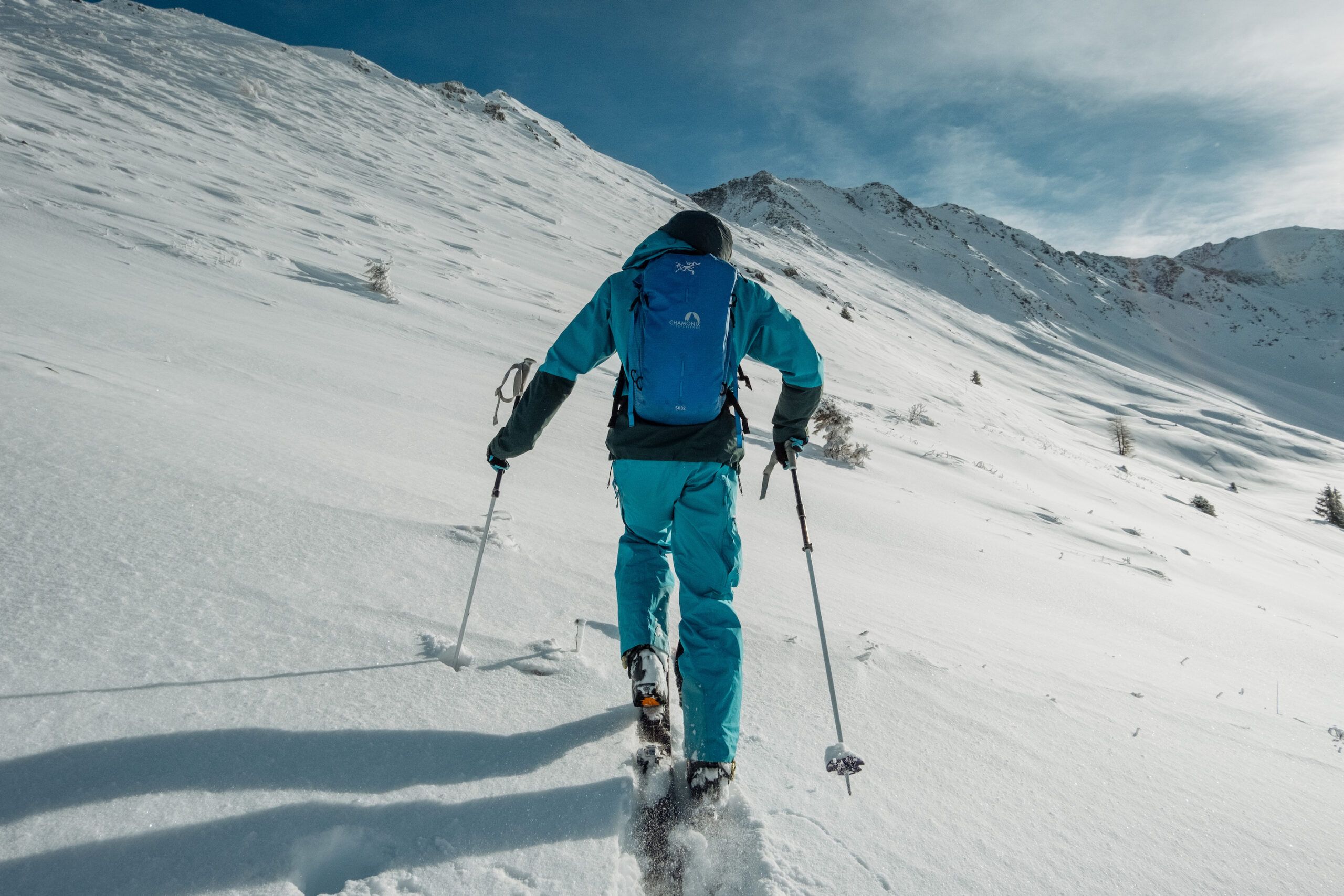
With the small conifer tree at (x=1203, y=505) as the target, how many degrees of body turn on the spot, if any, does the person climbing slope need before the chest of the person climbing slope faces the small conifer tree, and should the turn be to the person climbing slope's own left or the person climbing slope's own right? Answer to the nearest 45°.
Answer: approximately 45° to the person climbing slope's own right

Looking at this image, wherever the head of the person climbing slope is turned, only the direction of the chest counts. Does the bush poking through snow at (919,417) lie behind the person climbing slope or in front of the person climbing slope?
in front

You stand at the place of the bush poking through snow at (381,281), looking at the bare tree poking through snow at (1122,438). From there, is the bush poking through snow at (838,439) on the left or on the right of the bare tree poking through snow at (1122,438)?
right

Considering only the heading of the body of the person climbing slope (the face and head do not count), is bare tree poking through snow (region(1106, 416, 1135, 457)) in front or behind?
in front

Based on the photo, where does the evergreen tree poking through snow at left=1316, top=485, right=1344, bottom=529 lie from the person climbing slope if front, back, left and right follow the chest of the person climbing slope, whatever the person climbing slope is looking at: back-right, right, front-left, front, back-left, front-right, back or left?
front-right

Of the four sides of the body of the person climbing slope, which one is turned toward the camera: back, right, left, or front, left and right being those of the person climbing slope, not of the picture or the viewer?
back

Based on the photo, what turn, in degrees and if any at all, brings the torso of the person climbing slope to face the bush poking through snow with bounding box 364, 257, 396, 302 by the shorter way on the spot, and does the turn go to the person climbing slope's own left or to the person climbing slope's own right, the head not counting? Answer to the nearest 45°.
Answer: approximately 45° to the person climbing slope's own left
